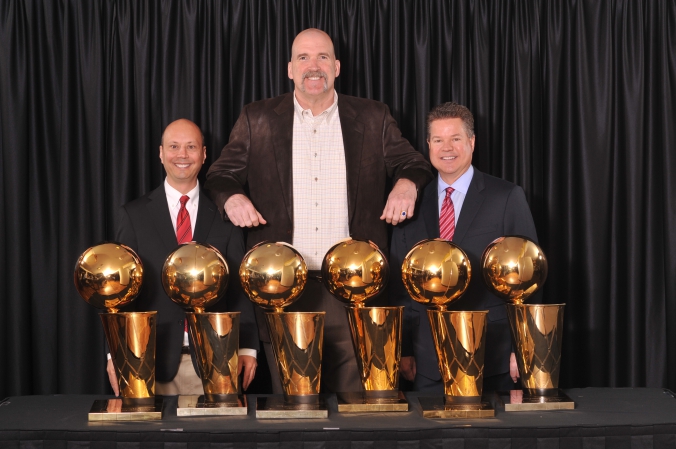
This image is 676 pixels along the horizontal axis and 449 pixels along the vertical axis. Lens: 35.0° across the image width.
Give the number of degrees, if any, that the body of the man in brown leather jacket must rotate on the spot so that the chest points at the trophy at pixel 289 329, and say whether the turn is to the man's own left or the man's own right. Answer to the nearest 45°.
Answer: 0° — they already face it

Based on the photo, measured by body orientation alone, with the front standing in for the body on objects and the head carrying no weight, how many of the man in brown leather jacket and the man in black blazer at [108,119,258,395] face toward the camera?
2

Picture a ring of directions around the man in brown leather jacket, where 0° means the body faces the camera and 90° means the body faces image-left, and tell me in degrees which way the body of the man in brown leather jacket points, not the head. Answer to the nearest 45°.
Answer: approximately 0°

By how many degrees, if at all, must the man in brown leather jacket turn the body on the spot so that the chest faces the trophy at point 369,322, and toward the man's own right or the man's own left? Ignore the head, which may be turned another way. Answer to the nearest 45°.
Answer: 0° — they already face it

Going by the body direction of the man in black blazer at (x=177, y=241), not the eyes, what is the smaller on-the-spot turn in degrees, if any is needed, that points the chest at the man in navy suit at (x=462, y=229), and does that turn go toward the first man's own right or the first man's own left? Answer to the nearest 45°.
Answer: approximately 90° to the first man's own left

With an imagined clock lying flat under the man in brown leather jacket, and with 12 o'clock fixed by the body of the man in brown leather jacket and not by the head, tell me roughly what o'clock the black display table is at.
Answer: The black display table is roughly at 12 o'clock from the man in brown leather jacket.

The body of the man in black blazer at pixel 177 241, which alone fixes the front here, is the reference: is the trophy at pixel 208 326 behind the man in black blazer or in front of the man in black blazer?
in front

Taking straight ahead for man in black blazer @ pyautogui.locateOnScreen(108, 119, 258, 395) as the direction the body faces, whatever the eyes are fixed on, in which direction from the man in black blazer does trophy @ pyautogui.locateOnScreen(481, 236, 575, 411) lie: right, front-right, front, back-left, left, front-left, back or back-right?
front-left

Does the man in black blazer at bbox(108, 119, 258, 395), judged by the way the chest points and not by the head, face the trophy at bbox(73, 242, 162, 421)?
yes
